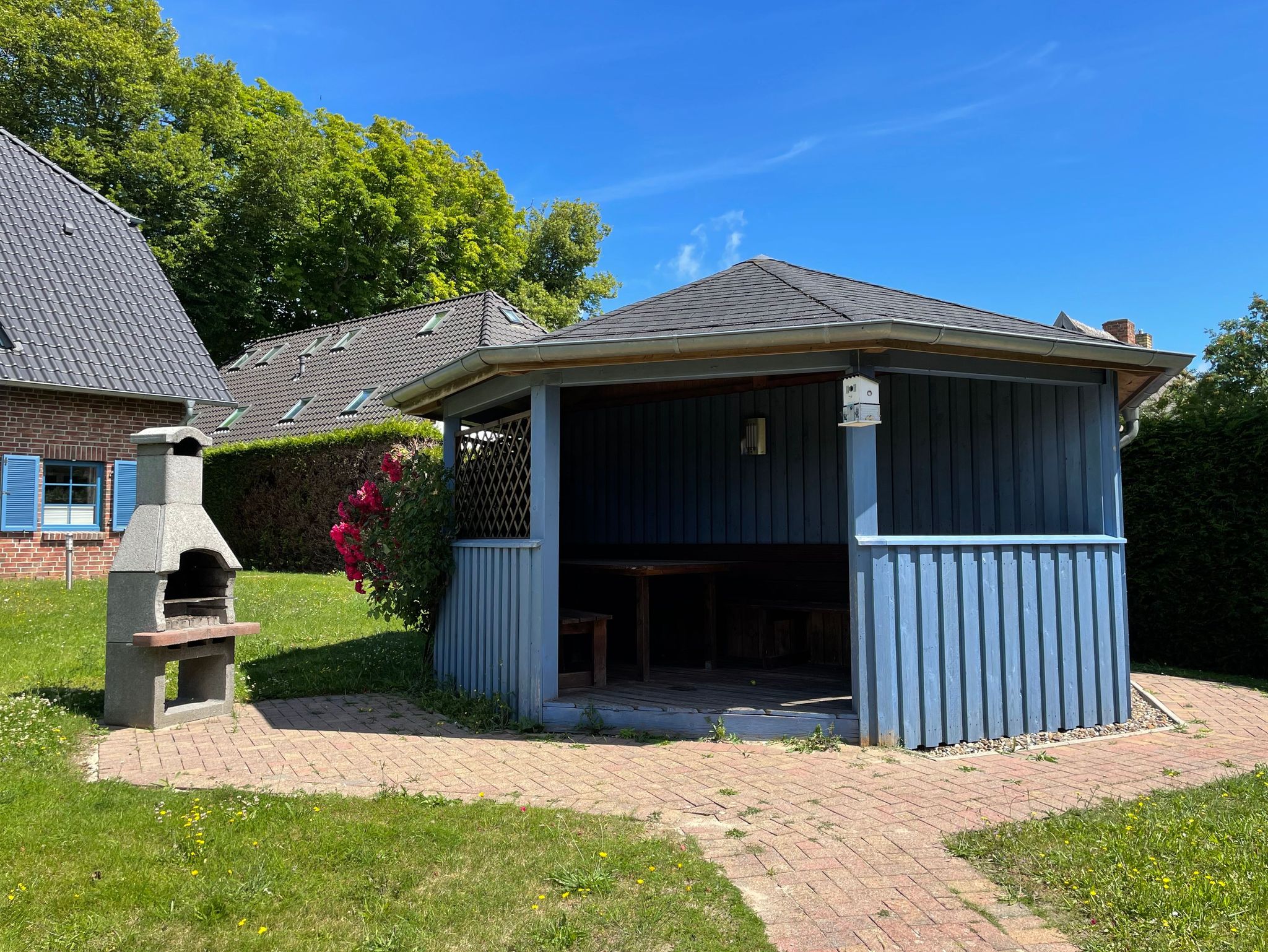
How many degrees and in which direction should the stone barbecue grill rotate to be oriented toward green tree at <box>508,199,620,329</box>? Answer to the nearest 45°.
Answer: approximately 90° to its left

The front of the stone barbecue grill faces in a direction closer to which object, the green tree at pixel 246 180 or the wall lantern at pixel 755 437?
the wall lantern

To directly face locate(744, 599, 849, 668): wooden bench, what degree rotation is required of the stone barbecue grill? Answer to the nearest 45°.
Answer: approximately 45° to its left

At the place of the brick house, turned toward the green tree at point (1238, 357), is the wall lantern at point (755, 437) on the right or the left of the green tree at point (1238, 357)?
right

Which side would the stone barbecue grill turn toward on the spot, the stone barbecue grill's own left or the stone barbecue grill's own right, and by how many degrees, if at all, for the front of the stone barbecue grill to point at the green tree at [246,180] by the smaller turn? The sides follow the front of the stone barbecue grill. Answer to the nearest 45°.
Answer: approximately 135° to the stone barbecue grill's own left

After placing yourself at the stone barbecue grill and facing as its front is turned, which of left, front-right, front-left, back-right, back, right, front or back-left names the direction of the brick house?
back-left

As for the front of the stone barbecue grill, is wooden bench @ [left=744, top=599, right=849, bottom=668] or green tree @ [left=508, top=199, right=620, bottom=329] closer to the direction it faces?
the wooden bench

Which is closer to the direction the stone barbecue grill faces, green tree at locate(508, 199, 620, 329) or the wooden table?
the wooden table

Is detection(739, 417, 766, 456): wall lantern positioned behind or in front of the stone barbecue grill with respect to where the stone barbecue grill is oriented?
in front

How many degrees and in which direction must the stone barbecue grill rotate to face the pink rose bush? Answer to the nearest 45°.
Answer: approximately 45° to its left

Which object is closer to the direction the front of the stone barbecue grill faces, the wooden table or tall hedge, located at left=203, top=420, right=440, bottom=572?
the wooden table

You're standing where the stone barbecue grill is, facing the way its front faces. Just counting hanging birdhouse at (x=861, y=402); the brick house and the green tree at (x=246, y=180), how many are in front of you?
1

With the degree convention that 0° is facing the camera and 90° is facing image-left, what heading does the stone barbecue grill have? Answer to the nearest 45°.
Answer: approximately 315°

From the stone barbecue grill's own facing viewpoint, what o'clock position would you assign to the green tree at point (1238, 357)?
The green tree is roughly at 10 o'clock from the stone barbecue grill.
